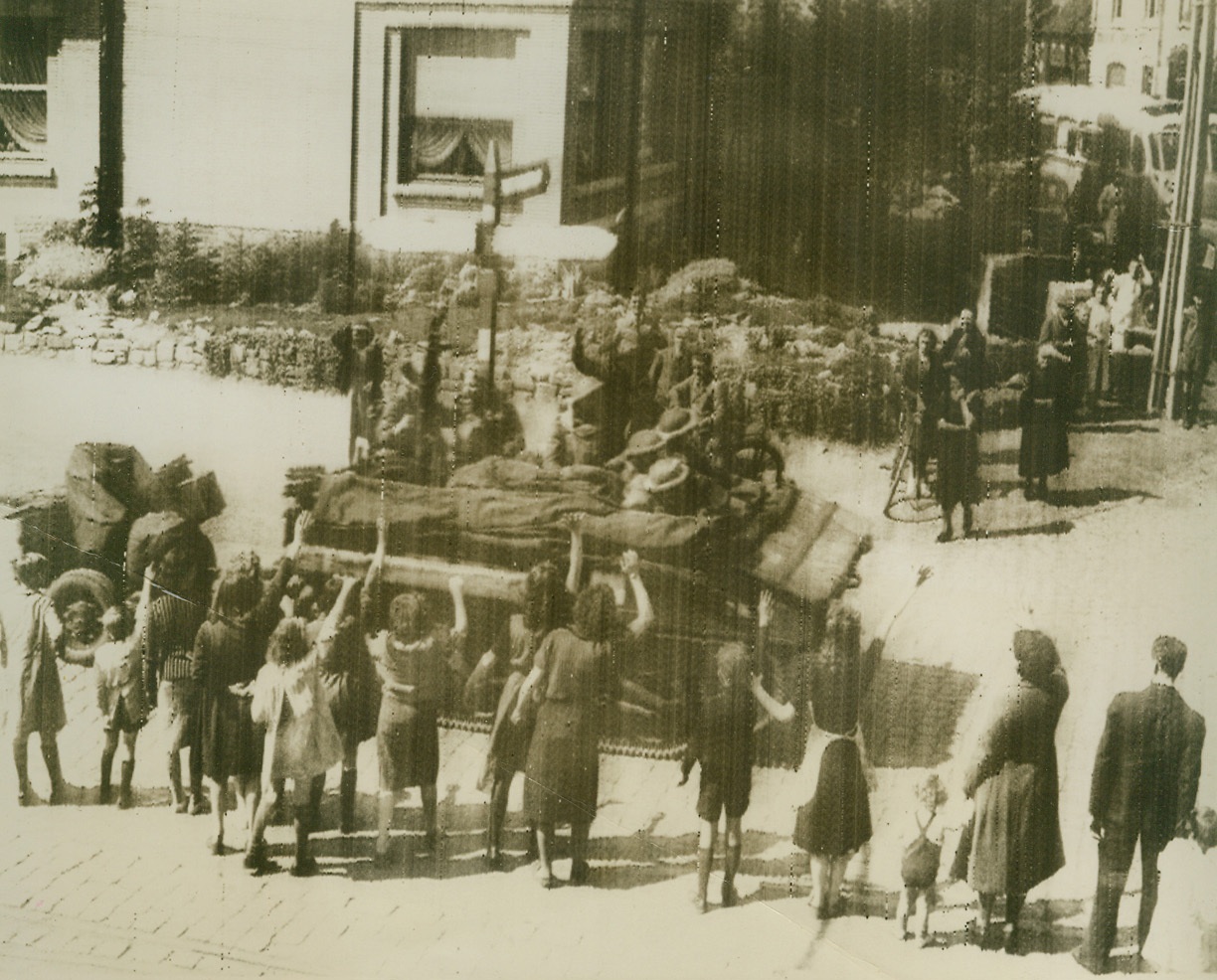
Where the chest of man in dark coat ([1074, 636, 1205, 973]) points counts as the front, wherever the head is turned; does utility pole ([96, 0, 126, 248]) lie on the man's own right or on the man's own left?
on the man's own left

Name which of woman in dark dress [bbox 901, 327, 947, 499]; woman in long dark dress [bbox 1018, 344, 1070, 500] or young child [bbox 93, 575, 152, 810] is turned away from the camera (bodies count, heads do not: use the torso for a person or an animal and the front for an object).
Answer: the young child

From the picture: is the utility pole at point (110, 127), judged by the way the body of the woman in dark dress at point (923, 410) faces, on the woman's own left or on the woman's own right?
on the woman's own right

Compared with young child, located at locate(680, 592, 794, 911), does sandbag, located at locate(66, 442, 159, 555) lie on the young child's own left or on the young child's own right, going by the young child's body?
on the young child's own left

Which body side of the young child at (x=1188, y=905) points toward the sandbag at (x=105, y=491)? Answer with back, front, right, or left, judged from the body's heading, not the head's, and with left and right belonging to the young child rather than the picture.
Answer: left

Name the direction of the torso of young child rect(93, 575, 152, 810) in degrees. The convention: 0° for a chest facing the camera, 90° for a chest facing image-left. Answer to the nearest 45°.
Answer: approximately 180°

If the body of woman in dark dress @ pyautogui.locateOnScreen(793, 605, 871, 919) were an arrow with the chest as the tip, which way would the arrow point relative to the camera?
away from the camera

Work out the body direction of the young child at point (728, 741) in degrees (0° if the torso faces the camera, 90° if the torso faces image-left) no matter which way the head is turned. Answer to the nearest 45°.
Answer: approximately 180°

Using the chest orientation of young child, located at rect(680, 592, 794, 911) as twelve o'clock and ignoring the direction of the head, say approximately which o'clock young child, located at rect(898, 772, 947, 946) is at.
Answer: young child, located at rect(898, 772, 947, 946) is roughly at 3 o'clock from young child, located at rect(680, 592, 794, 911).
